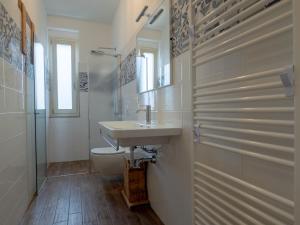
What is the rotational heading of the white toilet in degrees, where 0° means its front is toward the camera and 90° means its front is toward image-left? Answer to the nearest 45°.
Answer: approximately 90°

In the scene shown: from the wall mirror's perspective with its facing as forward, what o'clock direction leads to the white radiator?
The white radiator is roughly at 10 o'clock from the wall mirror.

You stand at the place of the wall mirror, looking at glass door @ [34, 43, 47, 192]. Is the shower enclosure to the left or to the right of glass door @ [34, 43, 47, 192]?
right

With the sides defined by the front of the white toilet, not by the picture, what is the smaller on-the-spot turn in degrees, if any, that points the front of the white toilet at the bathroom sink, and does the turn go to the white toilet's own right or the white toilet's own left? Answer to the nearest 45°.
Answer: approximately 90° to the white toilet's own left

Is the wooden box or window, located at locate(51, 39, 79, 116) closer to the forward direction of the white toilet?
the window

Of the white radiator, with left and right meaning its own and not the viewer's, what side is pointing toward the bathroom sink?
right
